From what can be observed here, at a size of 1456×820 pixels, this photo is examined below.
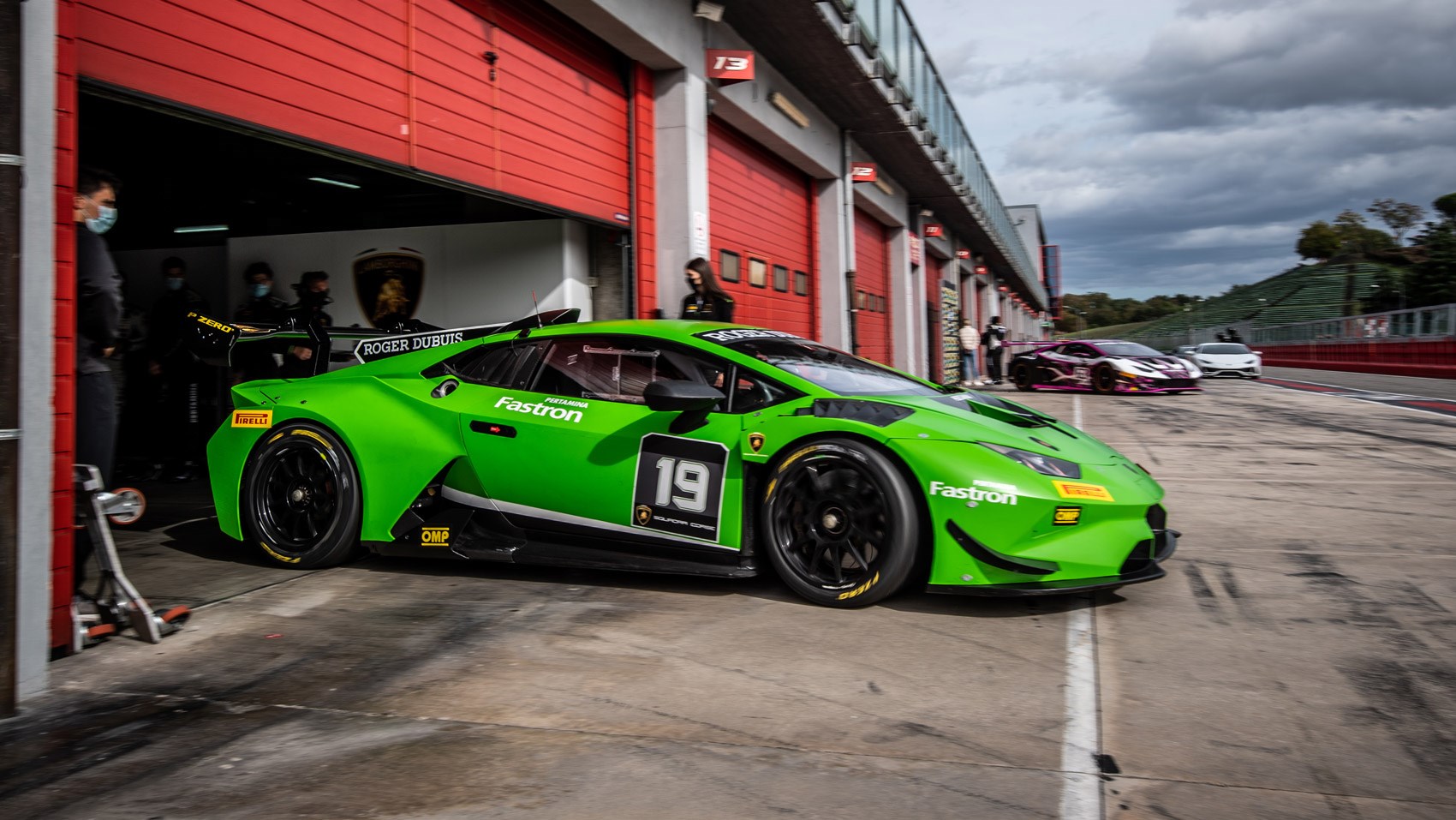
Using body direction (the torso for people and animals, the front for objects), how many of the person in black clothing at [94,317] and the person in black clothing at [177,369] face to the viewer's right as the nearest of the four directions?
1

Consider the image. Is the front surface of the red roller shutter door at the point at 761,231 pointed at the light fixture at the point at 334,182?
no

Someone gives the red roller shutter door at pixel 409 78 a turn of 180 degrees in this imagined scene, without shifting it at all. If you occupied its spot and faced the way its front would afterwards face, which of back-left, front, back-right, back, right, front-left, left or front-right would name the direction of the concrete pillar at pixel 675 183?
right

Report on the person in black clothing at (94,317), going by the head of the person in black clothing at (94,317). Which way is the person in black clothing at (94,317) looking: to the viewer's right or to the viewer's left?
to the viewer's right

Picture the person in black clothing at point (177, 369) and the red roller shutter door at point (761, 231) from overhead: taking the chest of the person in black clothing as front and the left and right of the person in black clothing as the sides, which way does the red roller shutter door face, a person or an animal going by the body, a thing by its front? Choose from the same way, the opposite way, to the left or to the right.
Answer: the same way

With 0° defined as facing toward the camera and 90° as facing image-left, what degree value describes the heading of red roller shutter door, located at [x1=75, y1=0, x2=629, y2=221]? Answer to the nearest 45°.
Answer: approximately 315°

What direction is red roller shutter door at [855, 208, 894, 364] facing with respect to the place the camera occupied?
facing the viewer and to the right of the viewer

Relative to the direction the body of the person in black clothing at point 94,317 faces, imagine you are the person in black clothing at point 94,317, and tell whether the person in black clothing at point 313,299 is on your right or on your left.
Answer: on your left

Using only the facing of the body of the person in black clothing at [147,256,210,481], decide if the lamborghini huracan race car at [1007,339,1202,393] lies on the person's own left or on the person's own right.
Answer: on the person's own left

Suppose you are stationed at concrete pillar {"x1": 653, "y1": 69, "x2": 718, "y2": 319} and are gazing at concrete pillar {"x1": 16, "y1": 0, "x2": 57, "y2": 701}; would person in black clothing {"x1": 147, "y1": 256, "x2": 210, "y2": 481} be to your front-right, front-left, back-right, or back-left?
front-right

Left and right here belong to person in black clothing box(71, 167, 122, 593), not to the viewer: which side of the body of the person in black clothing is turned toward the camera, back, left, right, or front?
right

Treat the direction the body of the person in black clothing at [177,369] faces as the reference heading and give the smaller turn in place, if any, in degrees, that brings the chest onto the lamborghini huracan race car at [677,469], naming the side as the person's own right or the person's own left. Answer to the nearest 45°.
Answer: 0° — they already face it

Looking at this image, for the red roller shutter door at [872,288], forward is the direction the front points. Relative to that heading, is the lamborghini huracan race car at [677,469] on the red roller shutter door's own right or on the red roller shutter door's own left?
on the red roller shutter door's own right

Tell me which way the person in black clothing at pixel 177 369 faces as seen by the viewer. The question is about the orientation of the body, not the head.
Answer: toward the camera

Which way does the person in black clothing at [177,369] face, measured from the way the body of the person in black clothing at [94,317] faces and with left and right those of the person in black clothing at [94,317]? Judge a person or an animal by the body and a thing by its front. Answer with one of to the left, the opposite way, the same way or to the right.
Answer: to the right

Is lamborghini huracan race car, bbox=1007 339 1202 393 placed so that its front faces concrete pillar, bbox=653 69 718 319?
no

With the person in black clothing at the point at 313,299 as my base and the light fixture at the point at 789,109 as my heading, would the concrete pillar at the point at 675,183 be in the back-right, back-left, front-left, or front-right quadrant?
front-right

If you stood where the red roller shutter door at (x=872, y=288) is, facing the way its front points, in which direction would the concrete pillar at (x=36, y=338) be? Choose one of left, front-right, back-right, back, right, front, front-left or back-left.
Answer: front-right
